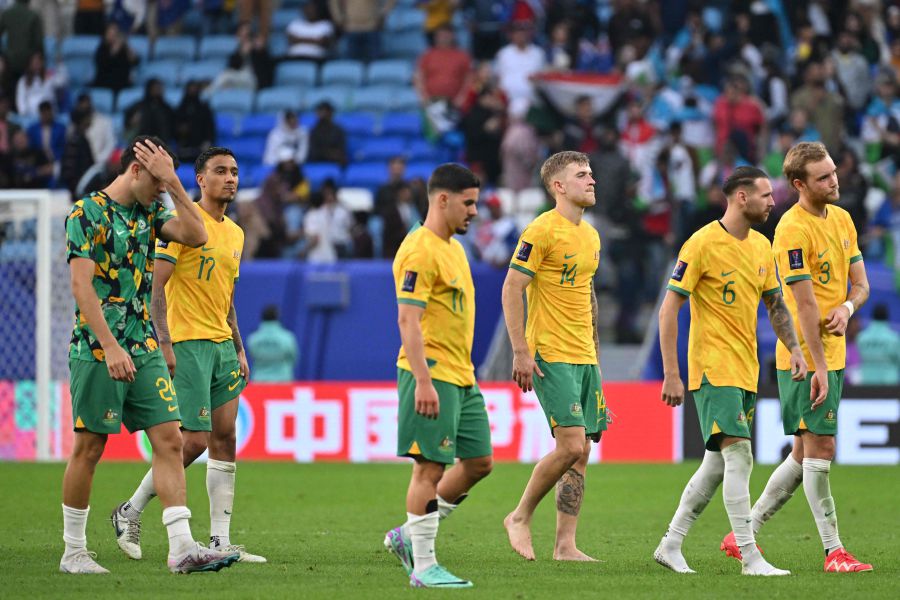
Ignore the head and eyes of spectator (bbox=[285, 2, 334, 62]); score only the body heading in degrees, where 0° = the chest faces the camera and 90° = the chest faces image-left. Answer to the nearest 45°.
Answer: approximately 0°

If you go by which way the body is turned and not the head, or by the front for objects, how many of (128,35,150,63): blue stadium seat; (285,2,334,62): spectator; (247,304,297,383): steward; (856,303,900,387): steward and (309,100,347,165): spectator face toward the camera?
3

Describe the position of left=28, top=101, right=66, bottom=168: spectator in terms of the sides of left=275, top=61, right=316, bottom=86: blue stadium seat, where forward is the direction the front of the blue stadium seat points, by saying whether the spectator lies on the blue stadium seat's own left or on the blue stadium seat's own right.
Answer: on the blue stadium seat's own right

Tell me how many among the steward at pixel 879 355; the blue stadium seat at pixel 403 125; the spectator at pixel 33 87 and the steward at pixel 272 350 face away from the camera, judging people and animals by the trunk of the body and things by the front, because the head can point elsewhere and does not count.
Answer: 2

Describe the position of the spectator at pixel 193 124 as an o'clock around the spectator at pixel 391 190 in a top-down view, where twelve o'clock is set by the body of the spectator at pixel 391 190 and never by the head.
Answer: the spectator at pixel 193 124 is roughly at 4 o'clock from the spectator at pixel 391 190.

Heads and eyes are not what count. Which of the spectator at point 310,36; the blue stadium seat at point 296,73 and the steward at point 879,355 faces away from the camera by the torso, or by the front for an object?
the steward at point 879,355

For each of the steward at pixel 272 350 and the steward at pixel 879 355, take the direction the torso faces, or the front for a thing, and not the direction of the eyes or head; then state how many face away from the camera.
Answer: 2

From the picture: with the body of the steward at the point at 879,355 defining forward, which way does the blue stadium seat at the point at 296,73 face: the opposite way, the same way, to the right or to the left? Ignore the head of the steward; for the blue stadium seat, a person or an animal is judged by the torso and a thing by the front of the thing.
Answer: the opposite way

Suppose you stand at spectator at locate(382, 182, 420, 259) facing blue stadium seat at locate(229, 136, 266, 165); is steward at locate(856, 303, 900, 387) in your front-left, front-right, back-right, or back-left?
back-right

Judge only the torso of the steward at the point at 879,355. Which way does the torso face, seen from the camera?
away from the camera
